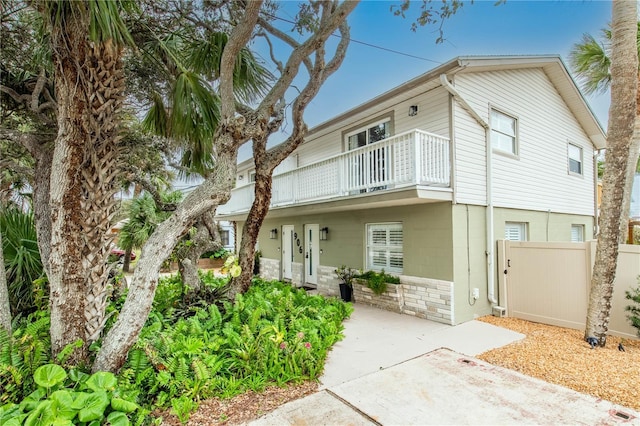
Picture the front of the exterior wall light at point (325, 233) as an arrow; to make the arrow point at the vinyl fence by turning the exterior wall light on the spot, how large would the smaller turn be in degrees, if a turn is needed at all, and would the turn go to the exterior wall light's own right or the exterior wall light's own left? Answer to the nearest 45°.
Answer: approximately 90° to the exterior wall light's own left

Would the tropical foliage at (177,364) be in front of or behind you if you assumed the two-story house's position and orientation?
in front

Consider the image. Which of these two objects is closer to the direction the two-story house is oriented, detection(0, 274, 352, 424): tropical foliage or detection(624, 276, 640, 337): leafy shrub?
the tropical foliage

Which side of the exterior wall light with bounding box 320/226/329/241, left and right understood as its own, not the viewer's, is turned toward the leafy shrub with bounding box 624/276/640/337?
left

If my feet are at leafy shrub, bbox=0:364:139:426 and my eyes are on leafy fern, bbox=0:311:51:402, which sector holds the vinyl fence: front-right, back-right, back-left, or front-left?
back-right

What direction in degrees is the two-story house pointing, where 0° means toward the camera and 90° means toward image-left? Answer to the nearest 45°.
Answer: approximately 45°

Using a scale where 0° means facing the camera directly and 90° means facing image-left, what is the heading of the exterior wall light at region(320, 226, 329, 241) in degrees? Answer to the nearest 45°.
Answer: approximately 45°

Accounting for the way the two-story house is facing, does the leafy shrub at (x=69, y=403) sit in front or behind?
in front

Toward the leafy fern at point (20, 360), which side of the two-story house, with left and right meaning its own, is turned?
front
